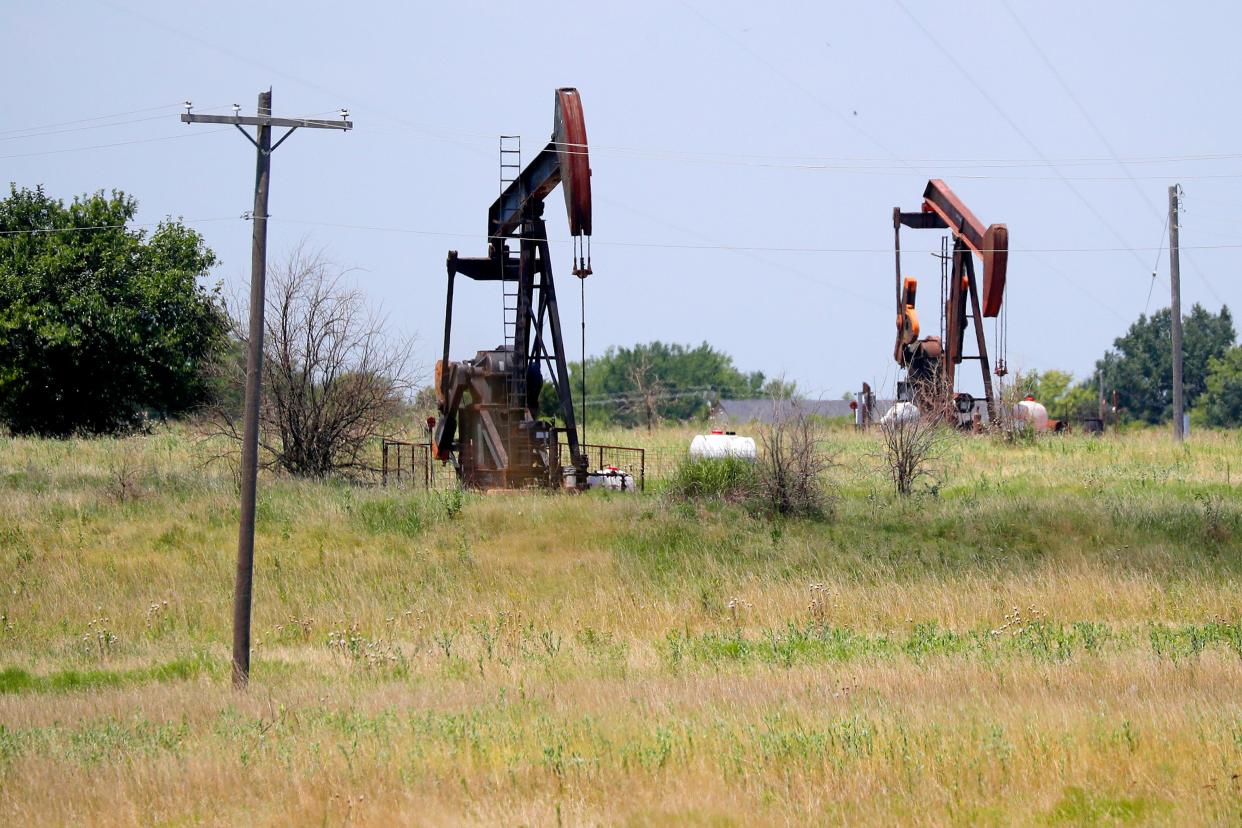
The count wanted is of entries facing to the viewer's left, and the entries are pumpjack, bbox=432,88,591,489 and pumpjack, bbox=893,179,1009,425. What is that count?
0

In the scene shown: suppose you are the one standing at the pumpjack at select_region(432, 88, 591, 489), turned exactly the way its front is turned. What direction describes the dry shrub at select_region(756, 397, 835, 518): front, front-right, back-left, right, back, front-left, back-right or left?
front

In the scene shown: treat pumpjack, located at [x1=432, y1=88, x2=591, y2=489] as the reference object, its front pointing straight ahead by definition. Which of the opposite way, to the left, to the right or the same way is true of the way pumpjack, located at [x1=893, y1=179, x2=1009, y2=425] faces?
the same way

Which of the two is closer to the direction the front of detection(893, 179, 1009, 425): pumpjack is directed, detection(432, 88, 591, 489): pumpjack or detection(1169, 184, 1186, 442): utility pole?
the utility pole

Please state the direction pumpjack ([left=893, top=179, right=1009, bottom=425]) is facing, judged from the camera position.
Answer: facing the viewer and to the right of the viewer

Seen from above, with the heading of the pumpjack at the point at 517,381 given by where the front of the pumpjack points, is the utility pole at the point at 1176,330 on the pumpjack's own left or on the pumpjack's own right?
on the pumpjack's own left

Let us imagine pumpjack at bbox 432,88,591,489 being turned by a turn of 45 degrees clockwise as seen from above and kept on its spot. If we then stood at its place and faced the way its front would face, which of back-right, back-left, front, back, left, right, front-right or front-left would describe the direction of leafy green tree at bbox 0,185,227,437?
back-right

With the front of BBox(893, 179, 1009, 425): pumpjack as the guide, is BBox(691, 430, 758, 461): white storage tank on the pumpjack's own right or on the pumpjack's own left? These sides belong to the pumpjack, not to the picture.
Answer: on the pumpjack's own right

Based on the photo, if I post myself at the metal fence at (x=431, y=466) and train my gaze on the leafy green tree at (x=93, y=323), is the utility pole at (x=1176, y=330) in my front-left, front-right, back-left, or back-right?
back-right

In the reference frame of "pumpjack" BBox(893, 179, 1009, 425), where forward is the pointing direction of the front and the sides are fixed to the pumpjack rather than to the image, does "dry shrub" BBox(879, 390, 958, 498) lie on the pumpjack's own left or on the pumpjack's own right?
on the pumpjack's own right

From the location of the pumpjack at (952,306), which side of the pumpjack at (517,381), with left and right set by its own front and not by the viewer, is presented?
left

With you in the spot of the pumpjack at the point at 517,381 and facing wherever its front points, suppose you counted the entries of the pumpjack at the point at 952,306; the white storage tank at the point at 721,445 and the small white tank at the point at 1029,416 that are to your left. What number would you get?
3

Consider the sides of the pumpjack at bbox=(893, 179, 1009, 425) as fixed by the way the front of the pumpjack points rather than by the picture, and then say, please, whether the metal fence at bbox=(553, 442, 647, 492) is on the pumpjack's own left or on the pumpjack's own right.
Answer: on the pumpjack's own right

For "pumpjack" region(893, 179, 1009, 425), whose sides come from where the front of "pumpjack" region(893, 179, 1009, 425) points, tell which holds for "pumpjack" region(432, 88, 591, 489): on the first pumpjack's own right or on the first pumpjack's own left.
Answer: on the first pumpjack's own right
